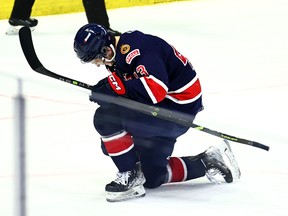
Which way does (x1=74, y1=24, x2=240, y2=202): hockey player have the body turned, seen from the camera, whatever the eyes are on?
to the viewer's left

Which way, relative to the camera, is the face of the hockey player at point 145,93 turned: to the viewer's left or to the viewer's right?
to the viewer's left
